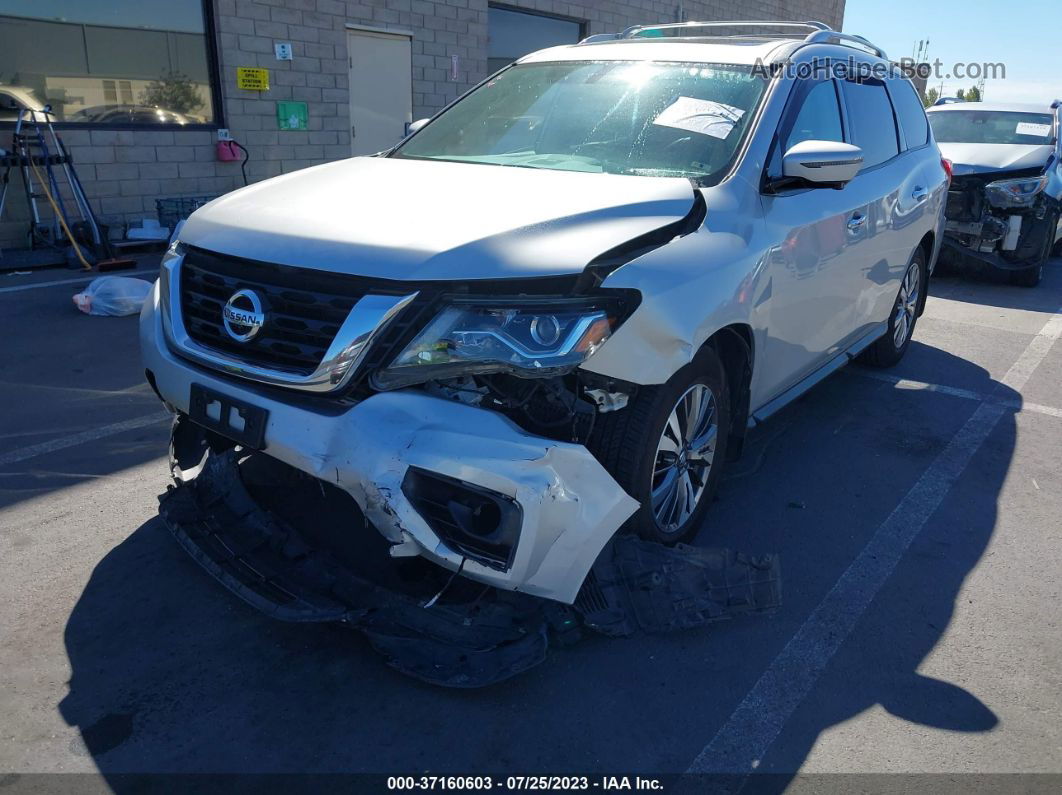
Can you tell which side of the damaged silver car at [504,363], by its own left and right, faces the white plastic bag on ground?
right

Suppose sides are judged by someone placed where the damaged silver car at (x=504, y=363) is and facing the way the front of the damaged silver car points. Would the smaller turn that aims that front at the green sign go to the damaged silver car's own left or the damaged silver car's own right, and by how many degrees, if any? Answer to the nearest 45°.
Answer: approximately 135° to the damaged silver car's own right

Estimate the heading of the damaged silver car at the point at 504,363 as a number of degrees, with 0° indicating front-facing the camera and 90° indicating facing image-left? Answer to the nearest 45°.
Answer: approximately 45°

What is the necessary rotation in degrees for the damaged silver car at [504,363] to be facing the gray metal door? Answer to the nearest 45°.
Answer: approximately 135° to its right

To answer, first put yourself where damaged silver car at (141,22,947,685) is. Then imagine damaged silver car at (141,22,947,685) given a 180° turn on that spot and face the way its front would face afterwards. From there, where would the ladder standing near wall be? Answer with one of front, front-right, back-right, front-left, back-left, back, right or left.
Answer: left

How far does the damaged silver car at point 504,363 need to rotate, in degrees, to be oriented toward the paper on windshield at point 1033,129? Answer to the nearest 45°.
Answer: approximately 180°

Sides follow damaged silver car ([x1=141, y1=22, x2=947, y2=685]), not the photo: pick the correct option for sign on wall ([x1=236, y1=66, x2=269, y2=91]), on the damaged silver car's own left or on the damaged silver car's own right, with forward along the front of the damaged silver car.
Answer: on the damaged silver car's own right
